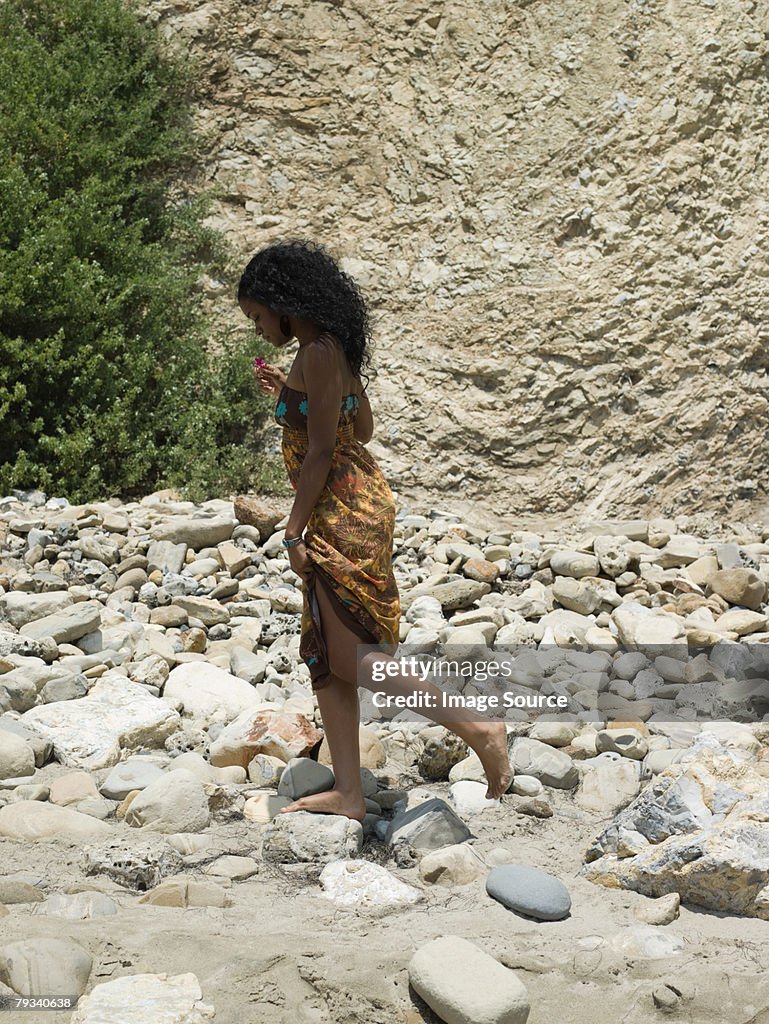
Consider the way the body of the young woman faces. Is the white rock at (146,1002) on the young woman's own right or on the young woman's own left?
on the young woman's own left

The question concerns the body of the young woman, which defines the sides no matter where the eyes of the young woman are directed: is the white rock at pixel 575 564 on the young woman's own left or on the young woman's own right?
on the young woman's own right

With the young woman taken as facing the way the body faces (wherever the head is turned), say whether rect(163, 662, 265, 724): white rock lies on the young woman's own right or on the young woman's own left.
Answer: on the young woman's own right

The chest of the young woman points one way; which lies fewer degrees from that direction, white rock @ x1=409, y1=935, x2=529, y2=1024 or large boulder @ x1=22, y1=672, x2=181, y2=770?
the large boulder

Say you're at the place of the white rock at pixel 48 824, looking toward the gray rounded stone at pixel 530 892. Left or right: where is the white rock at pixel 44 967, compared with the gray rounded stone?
right

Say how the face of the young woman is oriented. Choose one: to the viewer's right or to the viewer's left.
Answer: to the viewer's left

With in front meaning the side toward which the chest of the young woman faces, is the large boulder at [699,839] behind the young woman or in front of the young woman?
behind

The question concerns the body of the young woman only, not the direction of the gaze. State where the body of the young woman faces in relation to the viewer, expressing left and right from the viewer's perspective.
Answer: facing to the left of the viewer
